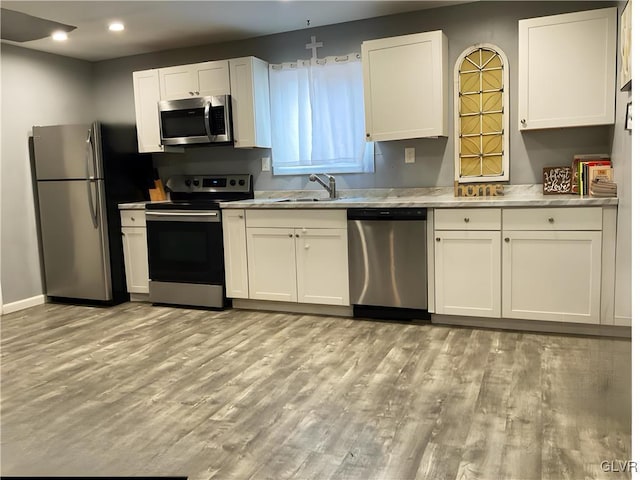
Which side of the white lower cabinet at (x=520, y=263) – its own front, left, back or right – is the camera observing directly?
front

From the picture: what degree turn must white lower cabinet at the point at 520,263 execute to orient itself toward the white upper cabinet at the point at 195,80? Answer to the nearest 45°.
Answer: approximately 90° to its right

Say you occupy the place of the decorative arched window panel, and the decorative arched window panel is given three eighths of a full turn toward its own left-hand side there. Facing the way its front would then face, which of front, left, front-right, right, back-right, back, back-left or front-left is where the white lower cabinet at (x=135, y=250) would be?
back-left

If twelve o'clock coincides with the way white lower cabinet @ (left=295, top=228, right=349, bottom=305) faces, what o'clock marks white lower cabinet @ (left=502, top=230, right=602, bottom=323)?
white lower cabinet @ (left=502, top=230, right=602, bottom=323) is roughly at 10 o'clock from white lower cabinet @ (left=295, top=228, right=349, bottom=305).

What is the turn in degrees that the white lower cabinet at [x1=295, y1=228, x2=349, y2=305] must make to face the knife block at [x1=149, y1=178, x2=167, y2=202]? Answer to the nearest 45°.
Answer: approximately 135° to its right

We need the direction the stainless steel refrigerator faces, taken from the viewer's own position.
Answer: facing the viewer and to the left of the viewer

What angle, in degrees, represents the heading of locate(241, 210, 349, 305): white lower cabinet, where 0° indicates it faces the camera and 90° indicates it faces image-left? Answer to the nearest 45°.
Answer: approximately 0°

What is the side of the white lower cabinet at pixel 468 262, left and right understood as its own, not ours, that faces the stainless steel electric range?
right

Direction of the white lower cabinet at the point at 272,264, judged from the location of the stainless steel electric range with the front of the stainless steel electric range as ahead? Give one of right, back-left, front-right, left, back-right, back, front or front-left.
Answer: left

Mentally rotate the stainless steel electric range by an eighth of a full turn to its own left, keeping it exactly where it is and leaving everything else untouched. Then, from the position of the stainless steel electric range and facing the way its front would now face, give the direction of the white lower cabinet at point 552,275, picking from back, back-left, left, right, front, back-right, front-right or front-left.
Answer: front-left

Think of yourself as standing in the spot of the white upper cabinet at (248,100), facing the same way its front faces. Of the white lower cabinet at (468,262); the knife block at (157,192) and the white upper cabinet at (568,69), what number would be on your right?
1

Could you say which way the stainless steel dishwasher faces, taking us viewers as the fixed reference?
facing the viewer

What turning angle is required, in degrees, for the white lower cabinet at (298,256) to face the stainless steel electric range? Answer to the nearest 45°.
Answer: approximately 135° to its right

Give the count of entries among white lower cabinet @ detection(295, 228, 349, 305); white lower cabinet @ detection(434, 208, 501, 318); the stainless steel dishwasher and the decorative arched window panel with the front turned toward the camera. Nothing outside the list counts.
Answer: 4

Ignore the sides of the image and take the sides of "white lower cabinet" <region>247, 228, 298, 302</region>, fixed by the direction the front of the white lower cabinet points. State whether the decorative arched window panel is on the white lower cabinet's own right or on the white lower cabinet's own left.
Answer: on the white lower cabinet's own left

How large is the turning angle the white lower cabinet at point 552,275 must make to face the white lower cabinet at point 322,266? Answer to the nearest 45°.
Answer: approximately 90° to its right
